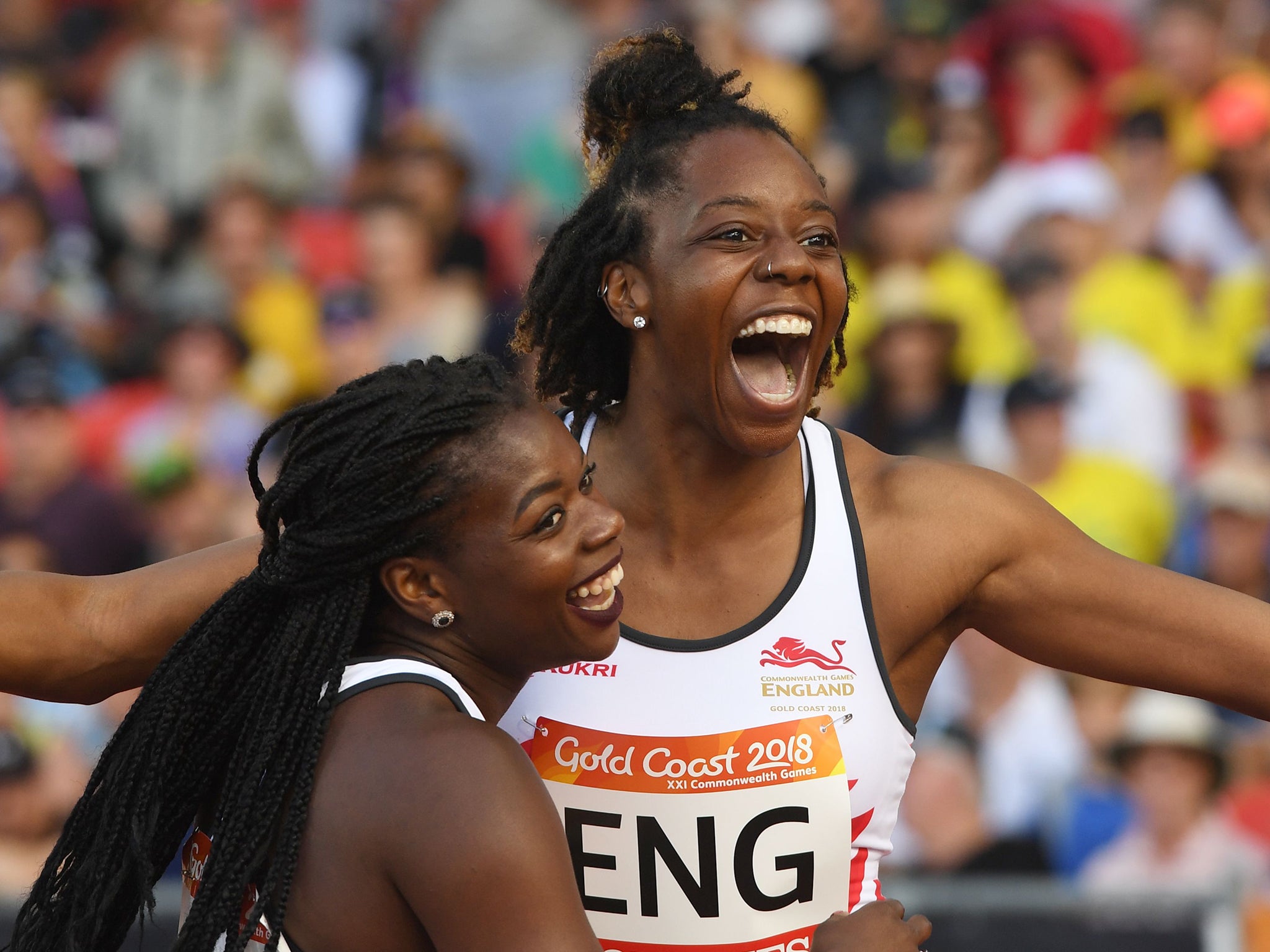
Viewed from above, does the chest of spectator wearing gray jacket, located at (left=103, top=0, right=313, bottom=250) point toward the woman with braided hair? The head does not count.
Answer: yes

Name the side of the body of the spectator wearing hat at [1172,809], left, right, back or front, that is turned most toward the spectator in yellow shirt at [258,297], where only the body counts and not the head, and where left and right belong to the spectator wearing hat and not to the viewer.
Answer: right

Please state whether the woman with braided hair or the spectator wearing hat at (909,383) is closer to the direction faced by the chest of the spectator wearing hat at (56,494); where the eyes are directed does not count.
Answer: the woman with braided hair

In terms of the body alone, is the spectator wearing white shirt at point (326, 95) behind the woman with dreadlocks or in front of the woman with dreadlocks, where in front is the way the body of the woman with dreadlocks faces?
behind

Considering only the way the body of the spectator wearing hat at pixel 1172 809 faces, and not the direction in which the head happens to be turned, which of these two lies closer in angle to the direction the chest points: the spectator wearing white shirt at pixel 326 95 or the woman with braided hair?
the woman with braided hair

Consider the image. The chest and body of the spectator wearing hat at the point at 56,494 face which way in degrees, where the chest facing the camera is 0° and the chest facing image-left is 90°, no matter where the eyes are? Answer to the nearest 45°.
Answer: approximately 45°
